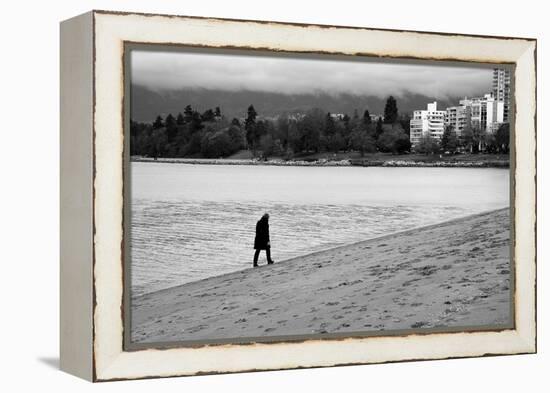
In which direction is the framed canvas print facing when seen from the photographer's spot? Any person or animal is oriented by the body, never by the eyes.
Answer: facing the viewer and to the right of the viewer
